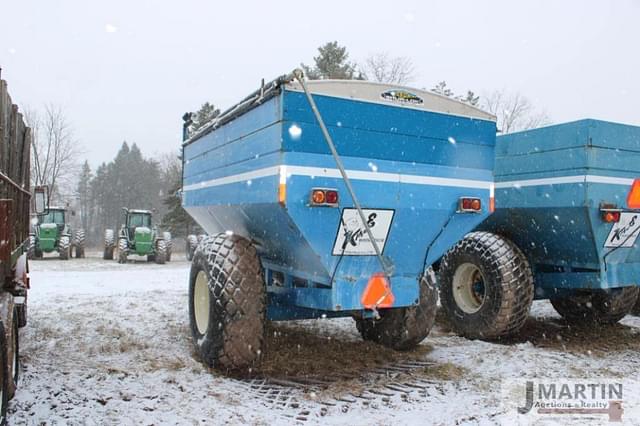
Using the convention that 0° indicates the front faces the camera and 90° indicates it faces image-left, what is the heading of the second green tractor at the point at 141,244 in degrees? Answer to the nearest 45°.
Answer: approximately 0°

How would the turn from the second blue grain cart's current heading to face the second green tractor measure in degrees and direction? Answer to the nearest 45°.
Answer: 0° — it already faces it

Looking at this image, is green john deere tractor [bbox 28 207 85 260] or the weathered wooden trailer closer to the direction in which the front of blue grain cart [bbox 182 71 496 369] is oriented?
the green john deere tractor

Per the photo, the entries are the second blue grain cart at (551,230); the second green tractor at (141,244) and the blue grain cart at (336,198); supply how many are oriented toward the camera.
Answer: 1

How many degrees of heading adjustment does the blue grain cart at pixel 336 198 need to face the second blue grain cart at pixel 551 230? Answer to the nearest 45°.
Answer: approximately 90° to its right

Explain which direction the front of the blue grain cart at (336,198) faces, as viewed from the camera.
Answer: facing away from the viewer and to the left of the viewer

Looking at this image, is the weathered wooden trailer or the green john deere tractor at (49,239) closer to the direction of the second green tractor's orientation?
the weathered wooden trailer

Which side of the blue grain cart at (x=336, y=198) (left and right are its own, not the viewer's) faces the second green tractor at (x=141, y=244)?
front

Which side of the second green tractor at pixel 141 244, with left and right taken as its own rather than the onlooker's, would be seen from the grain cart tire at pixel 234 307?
front

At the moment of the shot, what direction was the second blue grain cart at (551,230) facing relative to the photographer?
facing away from the viewer and to the left of the viewer

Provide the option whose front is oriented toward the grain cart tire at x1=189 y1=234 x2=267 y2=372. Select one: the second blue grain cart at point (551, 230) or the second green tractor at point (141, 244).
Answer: the second green tractor

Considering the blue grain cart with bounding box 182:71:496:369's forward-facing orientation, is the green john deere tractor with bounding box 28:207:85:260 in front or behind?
in front
